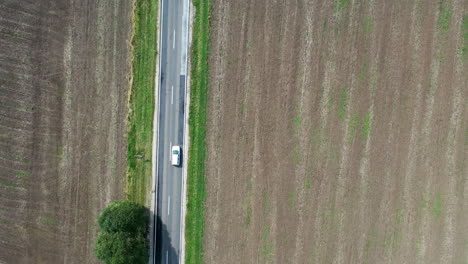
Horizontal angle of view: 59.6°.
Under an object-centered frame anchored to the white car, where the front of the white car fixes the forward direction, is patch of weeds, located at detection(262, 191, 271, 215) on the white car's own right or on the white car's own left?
on the white car's own right

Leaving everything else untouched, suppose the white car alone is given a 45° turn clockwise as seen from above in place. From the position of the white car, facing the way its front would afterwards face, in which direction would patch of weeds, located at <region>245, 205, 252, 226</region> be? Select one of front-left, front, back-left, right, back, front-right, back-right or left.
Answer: front-right

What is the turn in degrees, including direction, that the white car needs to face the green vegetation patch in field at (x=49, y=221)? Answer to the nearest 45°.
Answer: approximately 90° to its left

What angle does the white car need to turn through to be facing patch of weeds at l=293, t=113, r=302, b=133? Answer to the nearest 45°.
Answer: approximately 90° to its right

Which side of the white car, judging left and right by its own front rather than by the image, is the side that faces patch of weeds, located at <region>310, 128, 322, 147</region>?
right

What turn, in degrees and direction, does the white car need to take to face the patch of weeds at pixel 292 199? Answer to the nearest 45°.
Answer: approximately 90° to its right

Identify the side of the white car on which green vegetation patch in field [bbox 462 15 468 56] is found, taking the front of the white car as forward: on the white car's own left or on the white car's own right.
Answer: on the white car's own right

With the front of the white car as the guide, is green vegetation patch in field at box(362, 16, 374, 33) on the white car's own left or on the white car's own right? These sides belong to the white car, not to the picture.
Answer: on the white car's own right

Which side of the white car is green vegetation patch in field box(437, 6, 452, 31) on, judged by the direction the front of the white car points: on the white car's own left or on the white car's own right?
on the white car's own right

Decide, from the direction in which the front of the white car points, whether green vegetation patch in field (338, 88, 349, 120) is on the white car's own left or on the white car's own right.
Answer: on the white car's own right

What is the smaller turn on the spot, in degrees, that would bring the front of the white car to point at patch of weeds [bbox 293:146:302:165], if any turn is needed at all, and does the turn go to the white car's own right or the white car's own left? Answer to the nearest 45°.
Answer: approximately 90° to the white car's own right

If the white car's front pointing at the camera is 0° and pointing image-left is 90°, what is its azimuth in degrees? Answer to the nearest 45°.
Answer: approximately 180°

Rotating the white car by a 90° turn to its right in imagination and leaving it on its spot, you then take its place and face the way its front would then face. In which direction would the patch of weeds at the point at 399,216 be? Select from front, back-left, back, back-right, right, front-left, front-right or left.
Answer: front

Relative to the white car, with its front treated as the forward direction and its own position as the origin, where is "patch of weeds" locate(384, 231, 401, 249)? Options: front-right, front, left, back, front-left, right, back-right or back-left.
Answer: right

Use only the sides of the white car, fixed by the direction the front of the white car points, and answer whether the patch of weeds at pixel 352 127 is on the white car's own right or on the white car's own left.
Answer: on the white car's own right

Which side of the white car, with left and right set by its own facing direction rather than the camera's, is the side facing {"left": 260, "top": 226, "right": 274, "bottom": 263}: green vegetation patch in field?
right
